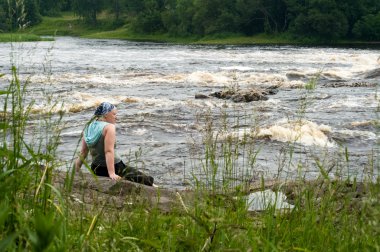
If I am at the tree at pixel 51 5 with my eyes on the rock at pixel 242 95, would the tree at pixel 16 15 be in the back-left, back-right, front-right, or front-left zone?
back-right

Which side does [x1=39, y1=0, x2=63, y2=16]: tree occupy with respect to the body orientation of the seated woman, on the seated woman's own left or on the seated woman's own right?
on the seated woman's own left

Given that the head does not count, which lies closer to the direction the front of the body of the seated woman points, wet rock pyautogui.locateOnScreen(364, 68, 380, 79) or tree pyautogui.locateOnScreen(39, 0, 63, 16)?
the wet rock

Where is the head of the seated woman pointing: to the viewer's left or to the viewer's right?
to the viewer's right

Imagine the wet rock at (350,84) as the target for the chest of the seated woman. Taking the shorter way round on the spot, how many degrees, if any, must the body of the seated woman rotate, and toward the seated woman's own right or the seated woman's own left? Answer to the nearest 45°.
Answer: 0° — they already face it

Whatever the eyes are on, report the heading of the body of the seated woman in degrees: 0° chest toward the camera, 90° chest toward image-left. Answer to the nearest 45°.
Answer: approximately 225°

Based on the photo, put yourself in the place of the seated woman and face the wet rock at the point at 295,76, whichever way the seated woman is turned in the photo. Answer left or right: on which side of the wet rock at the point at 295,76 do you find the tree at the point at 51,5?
left

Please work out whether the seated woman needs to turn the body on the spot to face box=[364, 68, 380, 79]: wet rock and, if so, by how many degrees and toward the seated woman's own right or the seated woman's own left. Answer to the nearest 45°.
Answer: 0° — they already face it

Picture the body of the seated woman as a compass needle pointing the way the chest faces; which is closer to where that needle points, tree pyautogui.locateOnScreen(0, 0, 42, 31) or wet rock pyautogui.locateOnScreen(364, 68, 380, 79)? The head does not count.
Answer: the wet rock

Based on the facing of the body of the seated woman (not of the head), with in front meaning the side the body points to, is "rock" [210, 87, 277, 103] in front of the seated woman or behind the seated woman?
in front
